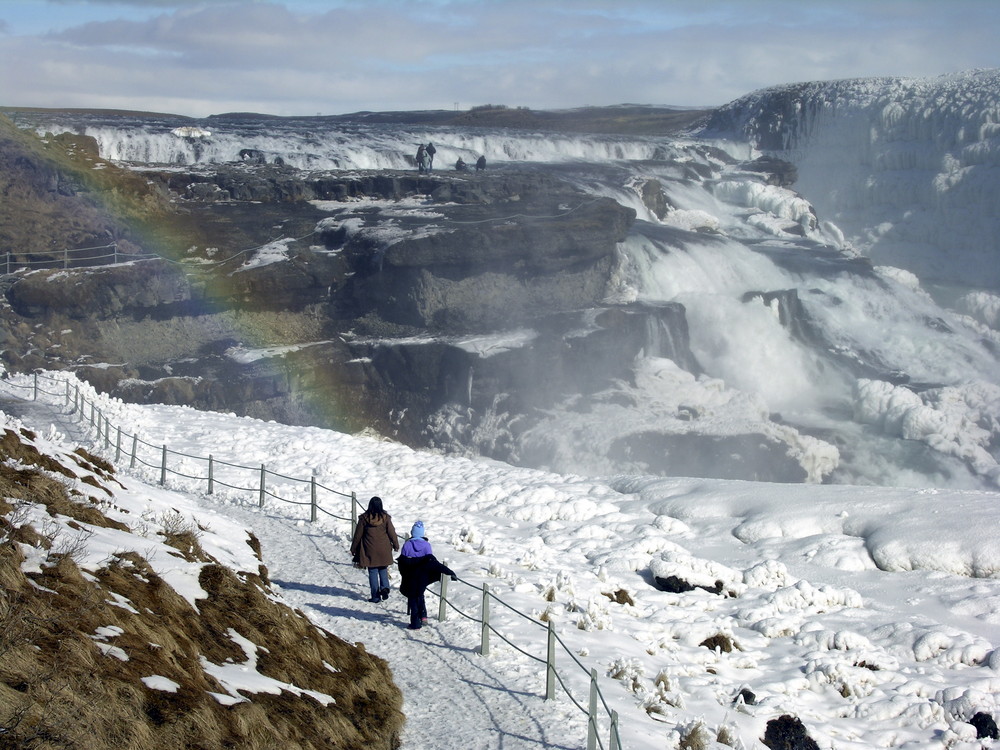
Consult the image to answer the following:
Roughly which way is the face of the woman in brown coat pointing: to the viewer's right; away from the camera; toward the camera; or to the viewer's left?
away from the camera

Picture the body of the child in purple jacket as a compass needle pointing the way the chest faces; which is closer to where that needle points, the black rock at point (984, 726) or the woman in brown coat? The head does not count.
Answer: the woman in brown coat

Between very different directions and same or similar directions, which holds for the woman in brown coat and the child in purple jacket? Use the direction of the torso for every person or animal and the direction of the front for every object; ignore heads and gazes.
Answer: same or similar directions

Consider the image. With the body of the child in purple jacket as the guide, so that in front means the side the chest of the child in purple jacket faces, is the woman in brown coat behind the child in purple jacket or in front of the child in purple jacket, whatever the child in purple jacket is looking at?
in front

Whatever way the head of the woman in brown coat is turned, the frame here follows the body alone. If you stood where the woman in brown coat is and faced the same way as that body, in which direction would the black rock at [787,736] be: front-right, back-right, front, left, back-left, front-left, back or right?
back-right

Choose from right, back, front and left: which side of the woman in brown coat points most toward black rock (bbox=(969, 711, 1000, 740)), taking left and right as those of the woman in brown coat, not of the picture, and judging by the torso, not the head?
right

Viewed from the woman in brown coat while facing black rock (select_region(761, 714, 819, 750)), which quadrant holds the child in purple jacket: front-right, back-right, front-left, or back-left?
front-right

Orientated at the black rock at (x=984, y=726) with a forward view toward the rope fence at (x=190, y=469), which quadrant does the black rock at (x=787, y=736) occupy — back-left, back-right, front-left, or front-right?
front-left

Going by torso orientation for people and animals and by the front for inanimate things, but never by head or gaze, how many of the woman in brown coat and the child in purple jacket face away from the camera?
2

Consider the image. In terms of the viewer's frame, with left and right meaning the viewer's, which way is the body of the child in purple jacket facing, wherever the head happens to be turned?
facing away from the viewer

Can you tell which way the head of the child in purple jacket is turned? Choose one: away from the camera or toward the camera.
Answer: away from the camera

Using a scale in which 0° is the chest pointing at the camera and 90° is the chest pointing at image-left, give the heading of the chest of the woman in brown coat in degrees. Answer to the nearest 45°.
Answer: approximately 180°

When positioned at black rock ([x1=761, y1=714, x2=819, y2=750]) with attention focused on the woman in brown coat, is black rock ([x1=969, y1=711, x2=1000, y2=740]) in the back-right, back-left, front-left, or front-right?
back-right
